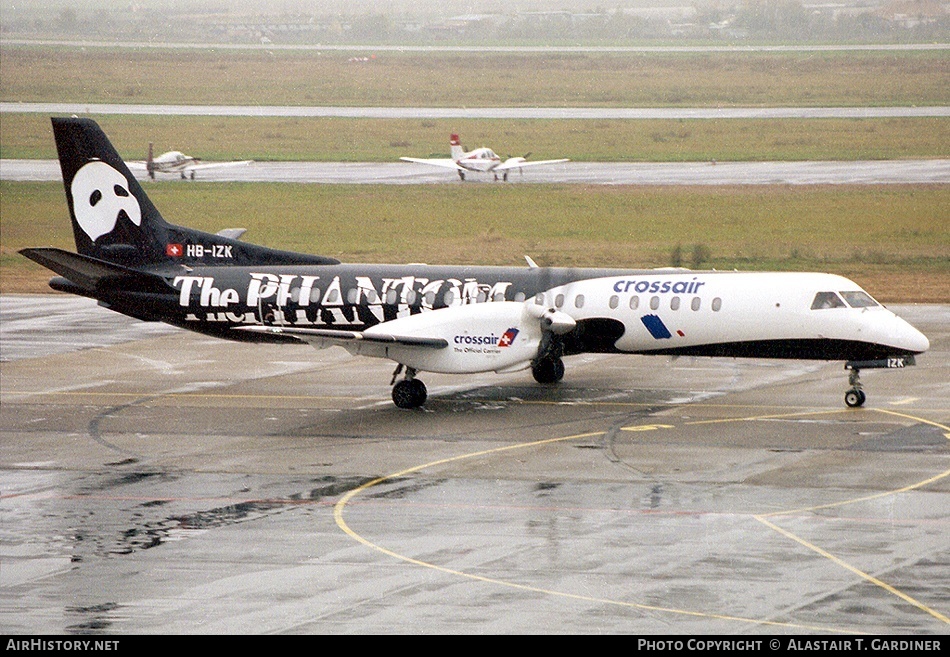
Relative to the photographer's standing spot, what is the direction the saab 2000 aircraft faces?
facing the viewer and to the right of the viewer
